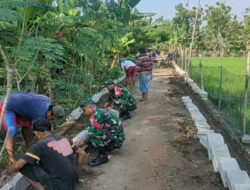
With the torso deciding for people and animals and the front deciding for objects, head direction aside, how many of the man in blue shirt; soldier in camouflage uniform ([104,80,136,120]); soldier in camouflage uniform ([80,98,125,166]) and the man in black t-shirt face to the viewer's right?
1

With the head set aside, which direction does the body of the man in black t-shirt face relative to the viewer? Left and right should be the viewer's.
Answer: facing away from the viewer and to the left of the viewer

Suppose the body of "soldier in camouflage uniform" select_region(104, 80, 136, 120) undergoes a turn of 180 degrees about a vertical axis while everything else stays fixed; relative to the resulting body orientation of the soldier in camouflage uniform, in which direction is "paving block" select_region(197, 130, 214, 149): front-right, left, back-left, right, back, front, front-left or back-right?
front-right

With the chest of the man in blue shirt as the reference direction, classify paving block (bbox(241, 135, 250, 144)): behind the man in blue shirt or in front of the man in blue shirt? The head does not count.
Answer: in front

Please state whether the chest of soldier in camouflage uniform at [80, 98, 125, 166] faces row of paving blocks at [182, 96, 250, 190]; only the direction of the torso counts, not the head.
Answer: no

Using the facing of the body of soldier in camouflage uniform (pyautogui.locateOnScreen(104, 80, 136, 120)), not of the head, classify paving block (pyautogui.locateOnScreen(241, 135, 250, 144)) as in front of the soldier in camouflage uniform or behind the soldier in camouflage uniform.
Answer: behind

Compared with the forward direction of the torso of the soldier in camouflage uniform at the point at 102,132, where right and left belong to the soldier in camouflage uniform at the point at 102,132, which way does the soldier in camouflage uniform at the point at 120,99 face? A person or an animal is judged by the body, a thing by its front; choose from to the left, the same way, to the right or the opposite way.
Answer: the same way

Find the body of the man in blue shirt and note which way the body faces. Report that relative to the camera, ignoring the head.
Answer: to the viewer's right

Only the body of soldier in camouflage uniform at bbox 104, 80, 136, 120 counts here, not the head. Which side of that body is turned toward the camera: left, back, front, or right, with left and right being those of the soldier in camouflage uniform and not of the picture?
left

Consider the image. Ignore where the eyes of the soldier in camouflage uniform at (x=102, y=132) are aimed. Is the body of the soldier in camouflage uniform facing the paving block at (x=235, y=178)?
no

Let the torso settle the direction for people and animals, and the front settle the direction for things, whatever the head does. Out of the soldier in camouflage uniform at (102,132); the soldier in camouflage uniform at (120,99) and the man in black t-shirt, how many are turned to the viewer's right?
0

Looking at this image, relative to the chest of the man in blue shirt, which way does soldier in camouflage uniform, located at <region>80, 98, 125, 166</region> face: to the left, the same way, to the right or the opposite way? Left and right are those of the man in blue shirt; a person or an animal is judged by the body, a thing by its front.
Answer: the opposite way

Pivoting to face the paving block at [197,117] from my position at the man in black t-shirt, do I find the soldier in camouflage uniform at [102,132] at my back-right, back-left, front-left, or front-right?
front-left

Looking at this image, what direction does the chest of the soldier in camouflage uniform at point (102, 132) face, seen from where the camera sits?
to the viewer's left

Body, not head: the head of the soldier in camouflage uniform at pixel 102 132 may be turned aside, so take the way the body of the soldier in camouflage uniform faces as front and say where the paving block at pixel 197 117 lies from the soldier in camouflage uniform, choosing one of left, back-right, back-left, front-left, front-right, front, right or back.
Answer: back-right
